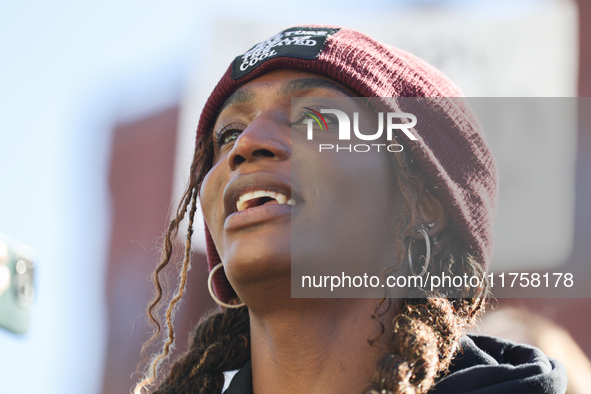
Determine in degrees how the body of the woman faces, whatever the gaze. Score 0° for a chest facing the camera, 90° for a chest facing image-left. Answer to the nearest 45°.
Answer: approximately 45°

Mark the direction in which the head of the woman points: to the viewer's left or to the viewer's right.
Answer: to the viewer's left
